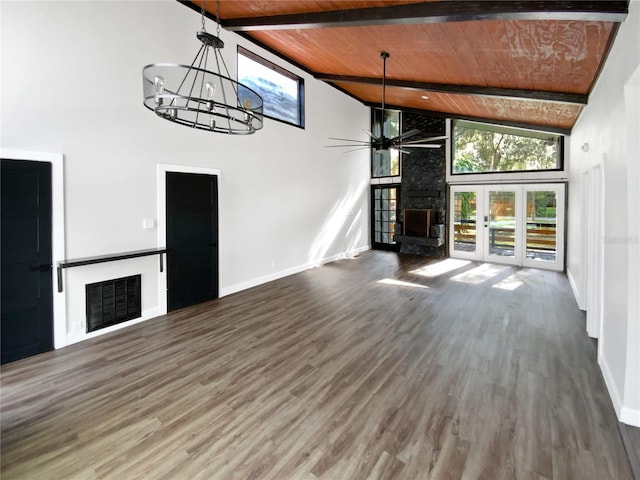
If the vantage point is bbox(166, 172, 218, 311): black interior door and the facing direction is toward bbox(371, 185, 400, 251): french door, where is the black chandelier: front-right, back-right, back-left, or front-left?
back-right

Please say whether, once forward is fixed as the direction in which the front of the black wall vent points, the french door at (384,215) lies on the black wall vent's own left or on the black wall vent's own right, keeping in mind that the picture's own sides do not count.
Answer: on the black wall vent's own left

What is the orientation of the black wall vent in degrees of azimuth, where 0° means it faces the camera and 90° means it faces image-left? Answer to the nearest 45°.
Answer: approximately 315°

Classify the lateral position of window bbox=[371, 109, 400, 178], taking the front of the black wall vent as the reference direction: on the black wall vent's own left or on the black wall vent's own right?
on the black wall vent's own left

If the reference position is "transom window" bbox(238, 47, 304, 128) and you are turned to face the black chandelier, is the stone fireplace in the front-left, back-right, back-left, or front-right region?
back-left

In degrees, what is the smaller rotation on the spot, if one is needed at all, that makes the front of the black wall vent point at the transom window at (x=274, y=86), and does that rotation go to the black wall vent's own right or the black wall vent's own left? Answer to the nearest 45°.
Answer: approximately 90° to the black wall vent's own left

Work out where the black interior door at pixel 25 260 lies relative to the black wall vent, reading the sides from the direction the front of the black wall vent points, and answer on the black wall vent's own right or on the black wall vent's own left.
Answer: on the black wall vent's own right
